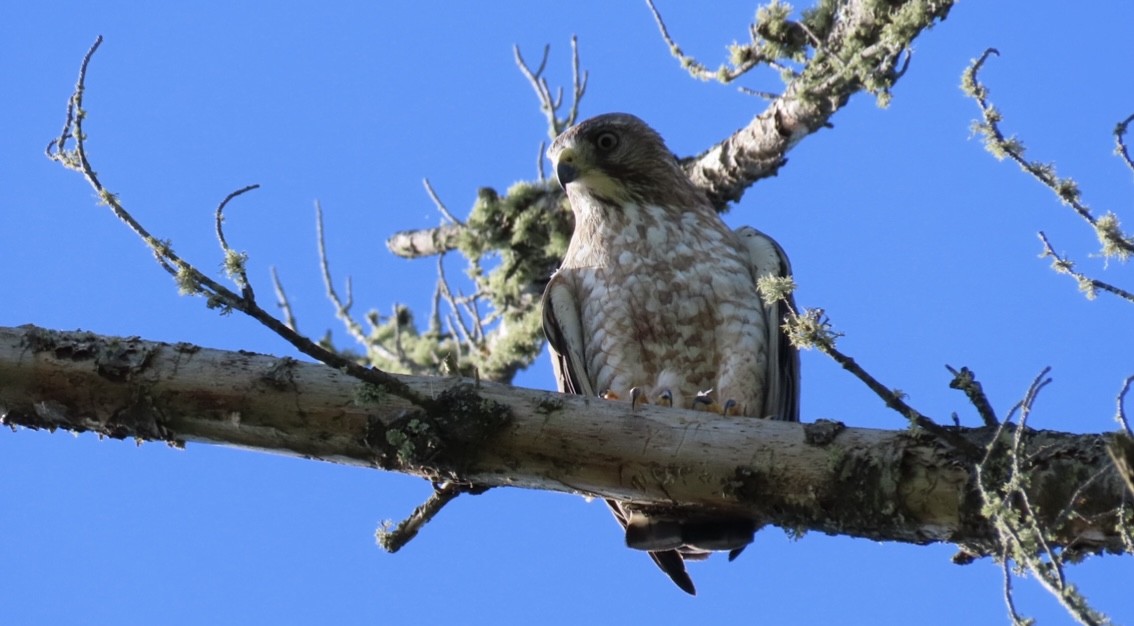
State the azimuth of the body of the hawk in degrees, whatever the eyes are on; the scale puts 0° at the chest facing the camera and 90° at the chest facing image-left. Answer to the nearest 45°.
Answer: approximately 0°

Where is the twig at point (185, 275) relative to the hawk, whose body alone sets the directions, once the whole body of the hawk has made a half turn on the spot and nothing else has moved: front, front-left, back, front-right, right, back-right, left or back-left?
back-left
